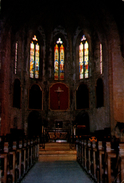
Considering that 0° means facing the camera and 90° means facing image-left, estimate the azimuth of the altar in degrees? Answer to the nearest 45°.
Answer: approximately 0°
